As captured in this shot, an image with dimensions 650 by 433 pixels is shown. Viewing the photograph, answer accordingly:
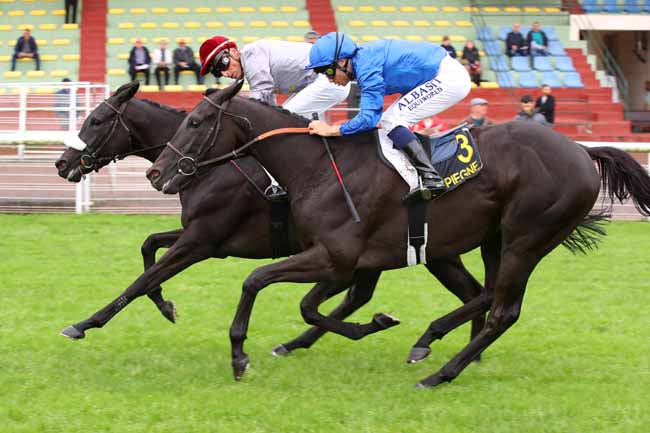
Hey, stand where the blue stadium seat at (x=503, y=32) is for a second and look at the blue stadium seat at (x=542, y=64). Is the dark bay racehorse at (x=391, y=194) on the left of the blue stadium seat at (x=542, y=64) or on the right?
right

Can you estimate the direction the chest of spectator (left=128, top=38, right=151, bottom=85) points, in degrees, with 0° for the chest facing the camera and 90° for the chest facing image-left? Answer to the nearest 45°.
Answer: approximately 0°

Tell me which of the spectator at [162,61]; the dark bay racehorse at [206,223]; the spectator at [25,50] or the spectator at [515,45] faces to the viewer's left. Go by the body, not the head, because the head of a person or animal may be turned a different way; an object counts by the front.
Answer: the dark bay racehorse

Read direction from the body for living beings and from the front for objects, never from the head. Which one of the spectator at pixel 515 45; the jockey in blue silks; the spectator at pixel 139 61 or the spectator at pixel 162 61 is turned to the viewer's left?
the jockey in blue silks

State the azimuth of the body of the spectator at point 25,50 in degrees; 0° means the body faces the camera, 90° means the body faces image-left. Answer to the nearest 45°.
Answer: approximately 0°

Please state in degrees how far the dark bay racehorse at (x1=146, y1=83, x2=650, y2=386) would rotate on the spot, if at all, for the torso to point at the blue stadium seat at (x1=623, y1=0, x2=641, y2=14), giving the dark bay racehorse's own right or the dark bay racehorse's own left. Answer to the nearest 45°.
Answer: approximately 90° to the dark bay racehorse's own right

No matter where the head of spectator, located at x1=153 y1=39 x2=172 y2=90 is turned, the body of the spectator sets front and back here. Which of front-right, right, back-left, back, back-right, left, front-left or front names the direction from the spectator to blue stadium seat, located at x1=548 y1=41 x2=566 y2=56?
left

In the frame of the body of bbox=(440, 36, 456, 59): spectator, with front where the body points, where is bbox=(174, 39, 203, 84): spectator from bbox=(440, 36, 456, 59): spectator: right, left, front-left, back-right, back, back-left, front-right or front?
right

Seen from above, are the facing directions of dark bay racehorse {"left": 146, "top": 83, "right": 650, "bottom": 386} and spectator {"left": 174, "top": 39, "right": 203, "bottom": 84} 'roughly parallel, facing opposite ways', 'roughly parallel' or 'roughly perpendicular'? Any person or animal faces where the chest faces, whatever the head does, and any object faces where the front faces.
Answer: roughly perpendicular

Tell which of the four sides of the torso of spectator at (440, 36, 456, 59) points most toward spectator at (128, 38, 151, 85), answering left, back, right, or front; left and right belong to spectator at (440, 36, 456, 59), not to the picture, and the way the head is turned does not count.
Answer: right

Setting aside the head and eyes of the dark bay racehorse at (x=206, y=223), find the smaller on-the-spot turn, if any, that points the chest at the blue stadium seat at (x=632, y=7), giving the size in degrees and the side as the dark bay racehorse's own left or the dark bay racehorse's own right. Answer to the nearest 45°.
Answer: approximately 135° to the dark bay racehorse's own right

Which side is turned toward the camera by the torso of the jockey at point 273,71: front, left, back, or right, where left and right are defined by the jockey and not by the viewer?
left

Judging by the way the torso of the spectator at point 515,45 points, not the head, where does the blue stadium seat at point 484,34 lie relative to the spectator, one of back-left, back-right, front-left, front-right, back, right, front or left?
back-right

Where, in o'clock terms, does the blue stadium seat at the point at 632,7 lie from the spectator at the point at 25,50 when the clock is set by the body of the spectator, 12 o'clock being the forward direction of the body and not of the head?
The blue stadium seat is roughly at 9 o'clock from the spectator.

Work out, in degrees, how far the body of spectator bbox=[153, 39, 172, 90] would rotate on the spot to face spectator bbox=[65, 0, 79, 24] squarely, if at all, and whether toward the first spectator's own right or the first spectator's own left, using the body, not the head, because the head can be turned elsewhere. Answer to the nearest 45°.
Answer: approximately 135° to the first spectator's own right
